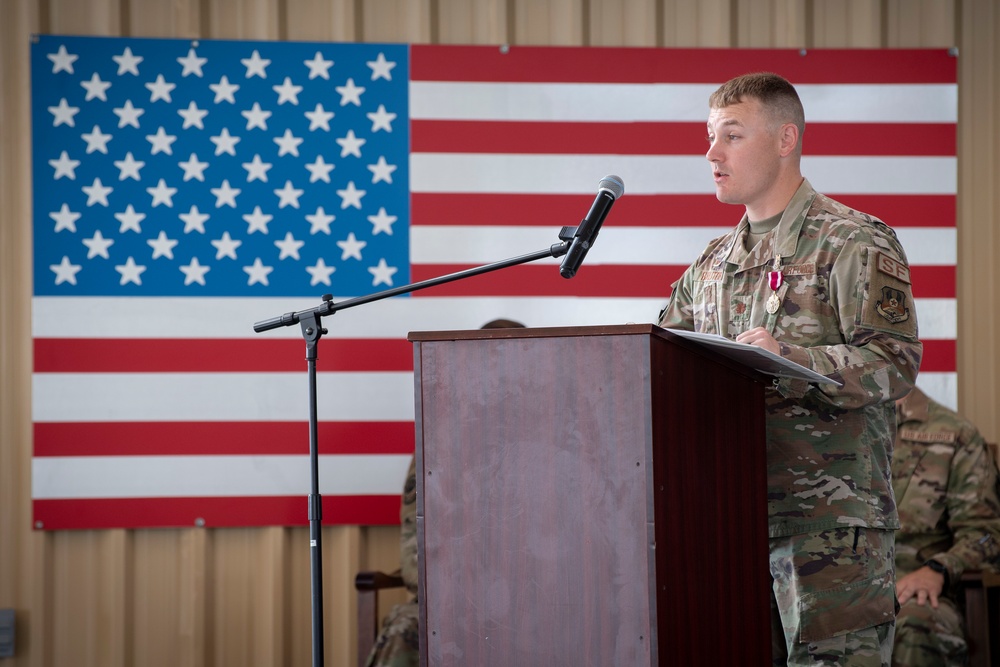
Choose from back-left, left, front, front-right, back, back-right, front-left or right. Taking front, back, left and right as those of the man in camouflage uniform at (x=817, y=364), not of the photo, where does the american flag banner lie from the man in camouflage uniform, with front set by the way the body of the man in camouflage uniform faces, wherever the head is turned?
right

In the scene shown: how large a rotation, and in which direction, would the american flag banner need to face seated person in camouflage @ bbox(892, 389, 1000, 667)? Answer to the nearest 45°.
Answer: approximately 90° to its left

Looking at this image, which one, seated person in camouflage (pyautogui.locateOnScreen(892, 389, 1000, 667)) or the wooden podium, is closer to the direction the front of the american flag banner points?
the wooden podium

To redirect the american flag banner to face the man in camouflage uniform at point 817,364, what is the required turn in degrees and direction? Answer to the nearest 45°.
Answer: approximately 45° to its left

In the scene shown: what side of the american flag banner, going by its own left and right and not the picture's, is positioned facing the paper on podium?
front

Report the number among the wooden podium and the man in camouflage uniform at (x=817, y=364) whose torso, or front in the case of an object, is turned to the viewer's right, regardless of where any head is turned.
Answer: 0

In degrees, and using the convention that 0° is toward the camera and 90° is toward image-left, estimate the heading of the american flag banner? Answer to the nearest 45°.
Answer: approximately 0°

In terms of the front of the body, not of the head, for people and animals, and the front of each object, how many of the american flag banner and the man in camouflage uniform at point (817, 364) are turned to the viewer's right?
0

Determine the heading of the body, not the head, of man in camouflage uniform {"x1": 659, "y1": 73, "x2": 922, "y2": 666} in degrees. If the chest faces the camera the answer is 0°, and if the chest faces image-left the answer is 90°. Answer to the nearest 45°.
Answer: approximately 45°
